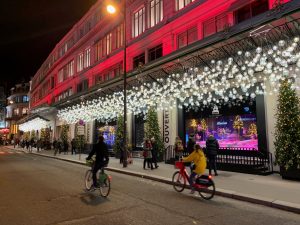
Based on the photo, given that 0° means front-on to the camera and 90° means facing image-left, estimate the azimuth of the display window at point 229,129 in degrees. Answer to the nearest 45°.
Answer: approximately 45°

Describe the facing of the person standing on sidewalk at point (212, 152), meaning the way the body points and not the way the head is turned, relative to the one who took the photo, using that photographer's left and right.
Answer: facing away from the viewer

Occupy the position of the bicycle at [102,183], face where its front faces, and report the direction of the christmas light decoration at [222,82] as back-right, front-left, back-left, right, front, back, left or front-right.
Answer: right

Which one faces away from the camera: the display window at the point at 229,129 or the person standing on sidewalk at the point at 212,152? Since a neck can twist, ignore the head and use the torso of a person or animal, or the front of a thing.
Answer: the person standing on sidewalk

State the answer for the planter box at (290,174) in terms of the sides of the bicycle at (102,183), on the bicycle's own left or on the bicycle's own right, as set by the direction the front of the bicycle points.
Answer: on the bicycle's own right

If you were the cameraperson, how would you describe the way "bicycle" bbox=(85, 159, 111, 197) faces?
facing away from the viewer and to the left of the viewer

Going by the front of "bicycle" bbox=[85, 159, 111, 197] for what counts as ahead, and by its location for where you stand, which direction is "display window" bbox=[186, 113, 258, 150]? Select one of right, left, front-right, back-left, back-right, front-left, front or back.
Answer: right
